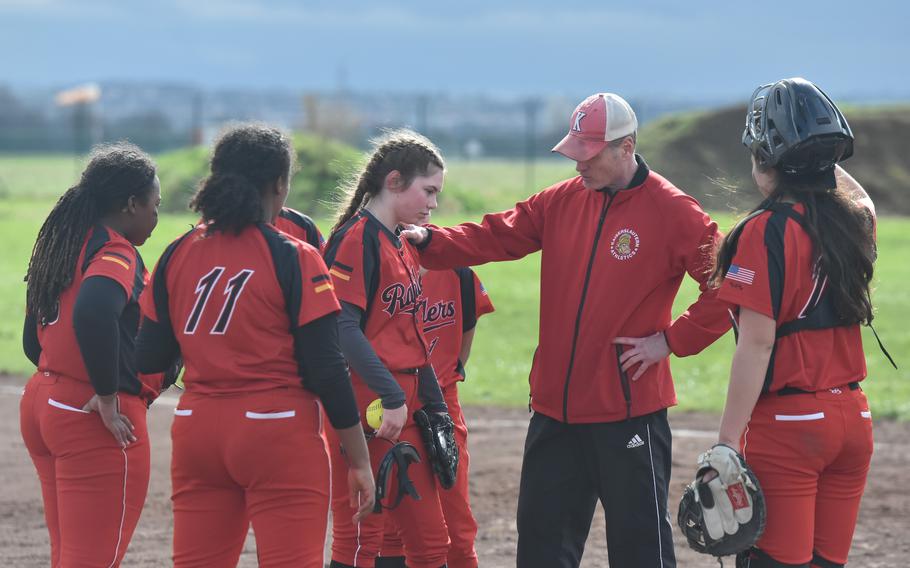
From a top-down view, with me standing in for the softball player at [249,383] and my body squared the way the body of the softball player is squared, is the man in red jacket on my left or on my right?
on my right

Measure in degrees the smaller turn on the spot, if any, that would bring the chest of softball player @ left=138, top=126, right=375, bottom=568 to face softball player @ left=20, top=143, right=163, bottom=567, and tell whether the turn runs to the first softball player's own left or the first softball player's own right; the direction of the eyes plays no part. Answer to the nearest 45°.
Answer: approximately 45° to the first softball player's own left

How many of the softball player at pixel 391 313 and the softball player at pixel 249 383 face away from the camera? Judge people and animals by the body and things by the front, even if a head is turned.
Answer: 1

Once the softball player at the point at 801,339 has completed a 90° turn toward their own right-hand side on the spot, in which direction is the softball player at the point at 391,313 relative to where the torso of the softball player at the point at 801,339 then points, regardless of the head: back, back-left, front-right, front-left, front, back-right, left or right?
back-left

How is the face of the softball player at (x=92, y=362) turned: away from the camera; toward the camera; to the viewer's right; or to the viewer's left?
to the viewer's right

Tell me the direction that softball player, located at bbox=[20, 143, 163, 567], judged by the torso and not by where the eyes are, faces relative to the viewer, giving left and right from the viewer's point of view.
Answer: facing away from the viewer and to the right of the viewer

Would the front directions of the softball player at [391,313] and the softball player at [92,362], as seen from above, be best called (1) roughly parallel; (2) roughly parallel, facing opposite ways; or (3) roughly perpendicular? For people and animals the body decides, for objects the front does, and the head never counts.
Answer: roughly perpendicular

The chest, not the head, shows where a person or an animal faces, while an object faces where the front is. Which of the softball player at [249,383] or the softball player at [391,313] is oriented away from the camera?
the softball player at [249,383]

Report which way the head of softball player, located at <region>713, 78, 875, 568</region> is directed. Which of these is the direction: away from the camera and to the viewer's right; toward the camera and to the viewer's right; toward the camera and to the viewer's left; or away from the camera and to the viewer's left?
away from the camera and to the viewer's left

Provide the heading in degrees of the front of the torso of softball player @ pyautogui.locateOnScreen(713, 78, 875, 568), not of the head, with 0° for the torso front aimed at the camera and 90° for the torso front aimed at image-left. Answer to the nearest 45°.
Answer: approximately 135°

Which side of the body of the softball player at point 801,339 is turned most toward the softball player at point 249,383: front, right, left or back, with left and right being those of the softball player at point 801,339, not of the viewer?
left

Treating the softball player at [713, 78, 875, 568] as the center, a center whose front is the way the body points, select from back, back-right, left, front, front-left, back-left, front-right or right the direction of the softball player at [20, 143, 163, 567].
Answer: front-left

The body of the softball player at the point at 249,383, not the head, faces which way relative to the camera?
away from the camera
